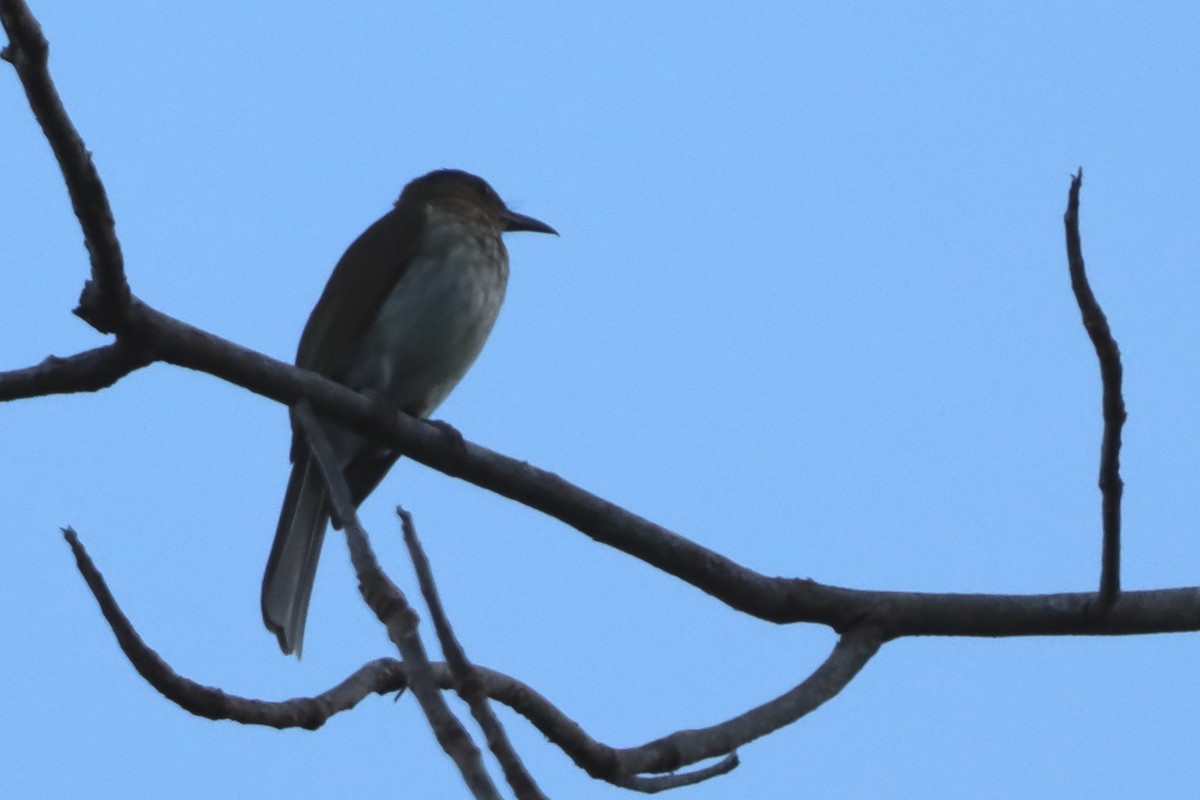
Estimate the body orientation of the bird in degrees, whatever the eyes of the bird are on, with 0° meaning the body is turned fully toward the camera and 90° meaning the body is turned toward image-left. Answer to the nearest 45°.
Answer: approximately 270°

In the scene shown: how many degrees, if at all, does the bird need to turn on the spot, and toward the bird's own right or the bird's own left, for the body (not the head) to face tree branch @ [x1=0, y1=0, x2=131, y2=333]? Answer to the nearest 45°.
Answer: approximately 90° to the bird's own right

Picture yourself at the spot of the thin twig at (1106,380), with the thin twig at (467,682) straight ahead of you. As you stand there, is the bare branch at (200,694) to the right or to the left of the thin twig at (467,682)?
right
